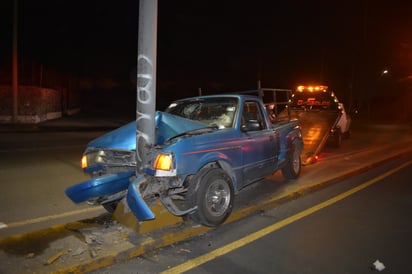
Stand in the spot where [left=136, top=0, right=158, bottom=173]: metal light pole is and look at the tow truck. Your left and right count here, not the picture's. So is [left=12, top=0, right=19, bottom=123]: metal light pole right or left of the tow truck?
left

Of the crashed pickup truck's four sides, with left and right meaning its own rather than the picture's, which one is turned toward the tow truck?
back

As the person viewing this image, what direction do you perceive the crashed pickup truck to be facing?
facing the viewer and to the left of the viewer

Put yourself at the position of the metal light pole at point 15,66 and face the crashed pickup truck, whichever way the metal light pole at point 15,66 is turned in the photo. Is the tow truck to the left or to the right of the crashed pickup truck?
left

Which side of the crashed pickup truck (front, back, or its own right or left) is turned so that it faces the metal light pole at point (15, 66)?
right

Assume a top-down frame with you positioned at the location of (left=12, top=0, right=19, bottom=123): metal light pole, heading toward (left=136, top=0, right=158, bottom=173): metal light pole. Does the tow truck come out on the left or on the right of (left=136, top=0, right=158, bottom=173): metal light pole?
left
